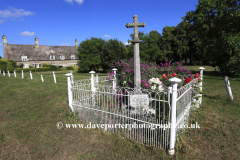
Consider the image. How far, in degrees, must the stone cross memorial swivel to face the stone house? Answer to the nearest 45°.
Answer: approximately 135° to its right

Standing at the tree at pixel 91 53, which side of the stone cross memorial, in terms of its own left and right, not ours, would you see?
back

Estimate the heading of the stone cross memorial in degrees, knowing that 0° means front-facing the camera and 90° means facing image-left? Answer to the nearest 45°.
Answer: approximately 0°

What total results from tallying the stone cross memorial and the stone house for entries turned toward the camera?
2

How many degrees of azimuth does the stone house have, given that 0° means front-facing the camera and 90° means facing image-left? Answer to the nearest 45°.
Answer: approximately 0°

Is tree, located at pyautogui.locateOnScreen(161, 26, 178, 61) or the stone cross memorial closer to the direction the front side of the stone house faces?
the stone cross memorial

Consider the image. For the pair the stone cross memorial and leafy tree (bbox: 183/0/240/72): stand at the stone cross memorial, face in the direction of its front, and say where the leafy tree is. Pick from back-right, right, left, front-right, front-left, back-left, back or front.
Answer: back-left

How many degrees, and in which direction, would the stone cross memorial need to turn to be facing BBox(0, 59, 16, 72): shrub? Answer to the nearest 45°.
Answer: approximately 135° to its right

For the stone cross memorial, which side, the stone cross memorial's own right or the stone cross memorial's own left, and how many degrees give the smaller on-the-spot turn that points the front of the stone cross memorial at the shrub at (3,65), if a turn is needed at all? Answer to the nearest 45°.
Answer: approximately 135° to the stone cross memorial's own right
